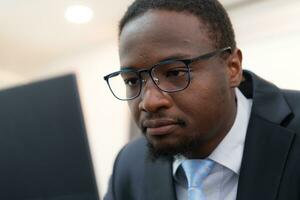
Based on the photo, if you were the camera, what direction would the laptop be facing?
facing away from the viewer and to the right of the viewer

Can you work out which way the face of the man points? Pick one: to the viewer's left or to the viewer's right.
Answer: to the viewer's left

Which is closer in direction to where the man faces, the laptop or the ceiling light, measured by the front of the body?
the laptop

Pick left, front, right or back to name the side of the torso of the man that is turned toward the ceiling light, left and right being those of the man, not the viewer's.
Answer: right

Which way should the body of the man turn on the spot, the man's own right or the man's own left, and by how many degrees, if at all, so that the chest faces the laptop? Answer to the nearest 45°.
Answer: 0° — they already face it
